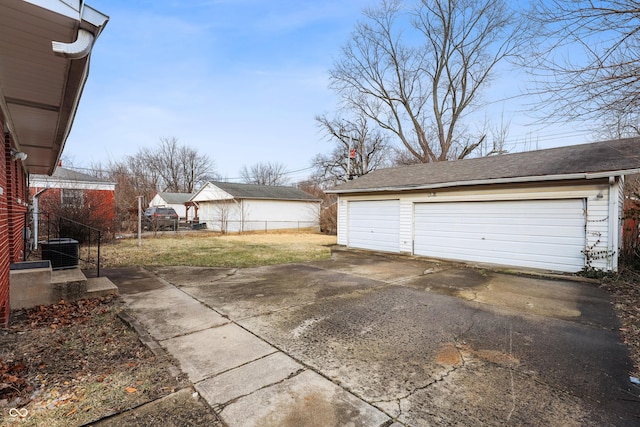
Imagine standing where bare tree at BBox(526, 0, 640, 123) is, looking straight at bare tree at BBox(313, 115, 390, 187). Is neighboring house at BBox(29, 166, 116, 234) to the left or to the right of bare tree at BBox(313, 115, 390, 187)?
left

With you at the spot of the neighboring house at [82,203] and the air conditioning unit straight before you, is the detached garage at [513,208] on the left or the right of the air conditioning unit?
left

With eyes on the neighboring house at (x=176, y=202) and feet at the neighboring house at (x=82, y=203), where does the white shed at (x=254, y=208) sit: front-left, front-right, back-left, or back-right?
front-right

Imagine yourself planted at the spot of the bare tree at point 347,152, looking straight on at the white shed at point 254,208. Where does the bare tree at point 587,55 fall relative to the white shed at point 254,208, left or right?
left

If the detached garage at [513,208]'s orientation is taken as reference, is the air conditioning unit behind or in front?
in front

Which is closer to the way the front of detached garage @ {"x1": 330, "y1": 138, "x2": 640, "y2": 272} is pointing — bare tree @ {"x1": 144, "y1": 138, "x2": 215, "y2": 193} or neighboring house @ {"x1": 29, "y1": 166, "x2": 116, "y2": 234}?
the neighboring house

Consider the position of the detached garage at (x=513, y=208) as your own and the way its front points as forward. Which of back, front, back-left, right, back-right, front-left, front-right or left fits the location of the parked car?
front-right

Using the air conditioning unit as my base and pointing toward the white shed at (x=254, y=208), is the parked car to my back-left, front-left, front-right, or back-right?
front-left

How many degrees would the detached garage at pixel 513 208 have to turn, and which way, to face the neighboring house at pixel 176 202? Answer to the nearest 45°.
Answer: approximately 90° to its right

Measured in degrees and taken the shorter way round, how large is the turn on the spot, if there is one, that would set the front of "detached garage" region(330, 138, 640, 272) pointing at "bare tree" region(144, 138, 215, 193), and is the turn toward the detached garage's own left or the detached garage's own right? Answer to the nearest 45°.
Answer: approximately 90° to the detached garage's own right

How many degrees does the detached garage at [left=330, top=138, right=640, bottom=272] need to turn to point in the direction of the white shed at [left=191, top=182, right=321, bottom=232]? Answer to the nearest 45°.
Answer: approximately 90° to its right

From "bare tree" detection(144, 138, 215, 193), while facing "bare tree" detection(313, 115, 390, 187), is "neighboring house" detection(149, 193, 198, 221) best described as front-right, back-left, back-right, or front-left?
front-right

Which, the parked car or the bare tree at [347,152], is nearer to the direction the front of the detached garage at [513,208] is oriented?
the parked car
